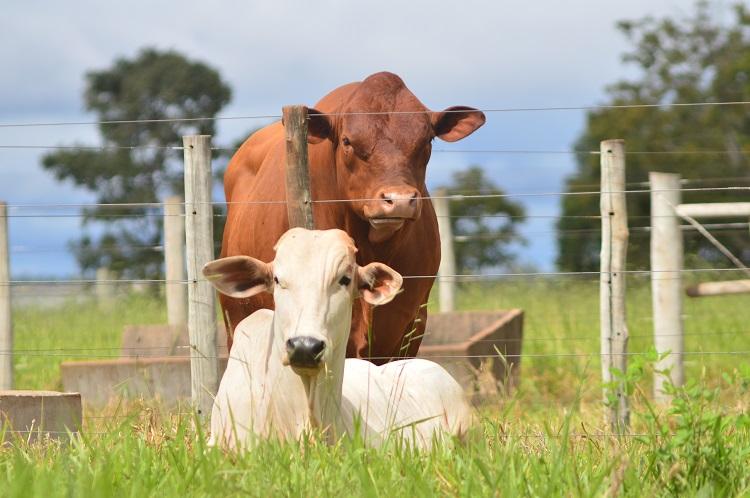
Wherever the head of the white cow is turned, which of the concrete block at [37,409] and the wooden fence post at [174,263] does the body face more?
the concrete block

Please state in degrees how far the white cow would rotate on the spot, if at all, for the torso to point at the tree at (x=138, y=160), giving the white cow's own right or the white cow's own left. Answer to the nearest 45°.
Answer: approximately 135° to the white cow's own right

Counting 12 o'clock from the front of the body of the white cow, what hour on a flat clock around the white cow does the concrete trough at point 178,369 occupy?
The concrete trough is roughly at 4 o'clock from the white cow.

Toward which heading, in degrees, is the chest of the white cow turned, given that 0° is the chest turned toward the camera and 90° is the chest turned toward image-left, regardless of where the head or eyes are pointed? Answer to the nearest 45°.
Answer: approximately 45°

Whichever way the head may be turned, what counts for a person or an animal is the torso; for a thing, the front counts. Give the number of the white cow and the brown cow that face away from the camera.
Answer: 0

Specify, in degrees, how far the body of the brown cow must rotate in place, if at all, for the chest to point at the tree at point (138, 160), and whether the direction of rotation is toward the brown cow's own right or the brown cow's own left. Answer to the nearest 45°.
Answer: approximately 135° to the brown cow's own left

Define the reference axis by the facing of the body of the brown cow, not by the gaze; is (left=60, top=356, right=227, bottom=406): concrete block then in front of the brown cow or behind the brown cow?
behind

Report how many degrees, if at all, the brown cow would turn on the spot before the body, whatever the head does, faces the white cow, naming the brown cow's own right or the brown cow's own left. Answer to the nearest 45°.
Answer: approximately 45° to the brown cow's own right

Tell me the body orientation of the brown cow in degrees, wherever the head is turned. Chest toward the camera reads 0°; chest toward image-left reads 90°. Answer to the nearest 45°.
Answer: approximately 315°

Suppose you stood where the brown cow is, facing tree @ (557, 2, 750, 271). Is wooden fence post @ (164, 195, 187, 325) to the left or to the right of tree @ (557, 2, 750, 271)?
left

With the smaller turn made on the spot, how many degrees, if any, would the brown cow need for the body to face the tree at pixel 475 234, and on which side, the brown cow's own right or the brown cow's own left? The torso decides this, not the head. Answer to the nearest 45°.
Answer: approximately 135° to the brown cow's own left

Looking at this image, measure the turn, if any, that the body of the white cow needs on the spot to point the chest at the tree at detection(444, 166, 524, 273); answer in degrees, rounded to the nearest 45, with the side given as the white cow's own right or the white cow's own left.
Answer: approximately 135° to the white cow's own right
